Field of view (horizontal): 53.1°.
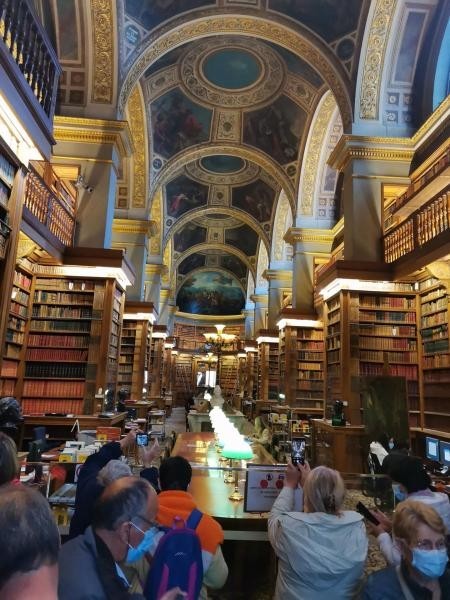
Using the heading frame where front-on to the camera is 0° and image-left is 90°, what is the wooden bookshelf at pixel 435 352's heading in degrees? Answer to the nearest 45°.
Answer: approximately 45°

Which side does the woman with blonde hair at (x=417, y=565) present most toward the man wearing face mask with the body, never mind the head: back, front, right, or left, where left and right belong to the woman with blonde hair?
right

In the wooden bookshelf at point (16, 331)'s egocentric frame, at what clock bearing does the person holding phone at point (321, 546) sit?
The person holding phone is roughly at 1 o'clock from the wooden bookshelf.

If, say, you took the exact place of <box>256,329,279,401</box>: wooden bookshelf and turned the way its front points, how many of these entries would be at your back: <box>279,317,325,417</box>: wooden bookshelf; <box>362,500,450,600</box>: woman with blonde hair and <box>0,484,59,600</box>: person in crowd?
0

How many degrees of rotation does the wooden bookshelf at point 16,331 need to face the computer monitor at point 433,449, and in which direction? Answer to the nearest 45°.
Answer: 0° — it already faces it

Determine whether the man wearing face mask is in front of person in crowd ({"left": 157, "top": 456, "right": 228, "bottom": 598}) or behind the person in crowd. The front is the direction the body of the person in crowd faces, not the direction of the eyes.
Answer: behind

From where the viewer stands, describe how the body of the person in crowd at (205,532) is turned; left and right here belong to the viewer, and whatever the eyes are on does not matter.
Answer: facing away from the viewer

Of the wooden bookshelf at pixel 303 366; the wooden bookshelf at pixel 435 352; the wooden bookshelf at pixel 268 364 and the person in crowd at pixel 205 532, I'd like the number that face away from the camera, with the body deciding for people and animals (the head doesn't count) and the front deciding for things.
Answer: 1

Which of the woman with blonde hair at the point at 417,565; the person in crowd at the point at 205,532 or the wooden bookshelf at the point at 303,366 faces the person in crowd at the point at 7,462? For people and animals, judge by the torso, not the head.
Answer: the wooden bookshelf

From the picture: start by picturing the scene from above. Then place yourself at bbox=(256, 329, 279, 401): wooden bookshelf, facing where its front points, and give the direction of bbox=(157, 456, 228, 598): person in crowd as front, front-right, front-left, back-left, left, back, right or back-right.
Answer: front

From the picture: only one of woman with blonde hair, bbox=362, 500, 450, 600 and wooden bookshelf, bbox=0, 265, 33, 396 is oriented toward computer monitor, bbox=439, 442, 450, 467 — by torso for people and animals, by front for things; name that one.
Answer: the wooden bookshelf

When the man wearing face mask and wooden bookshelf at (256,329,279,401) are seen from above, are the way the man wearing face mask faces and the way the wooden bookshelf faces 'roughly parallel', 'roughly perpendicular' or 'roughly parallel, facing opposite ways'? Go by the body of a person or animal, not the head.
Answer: roughly perpendicular

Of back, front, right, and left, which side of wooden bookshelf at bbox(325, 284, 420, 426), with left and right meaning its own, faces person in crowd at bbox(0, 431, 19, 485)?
front
